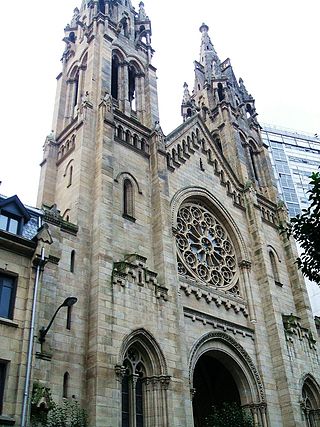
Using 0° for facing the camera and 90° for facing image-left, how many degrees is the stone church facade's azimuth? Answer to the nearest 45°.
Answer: approximately 315°
